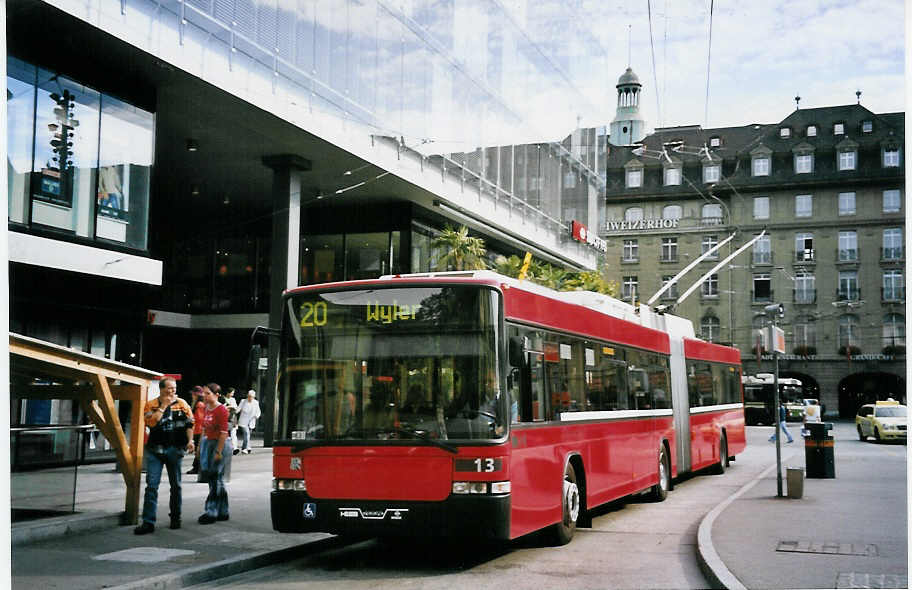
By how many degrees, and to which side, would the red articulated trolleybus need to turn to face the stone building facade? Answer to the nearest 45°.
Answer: approximately 180°

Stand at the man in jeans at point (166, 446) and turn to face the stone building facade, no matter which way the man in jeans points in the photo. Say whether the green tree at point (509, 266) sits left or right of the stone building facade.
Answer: left

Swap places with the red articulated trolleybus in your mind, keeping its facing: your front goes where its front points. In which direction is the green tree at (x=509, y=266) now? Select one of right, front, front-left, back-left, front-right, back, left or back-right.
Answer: back-right

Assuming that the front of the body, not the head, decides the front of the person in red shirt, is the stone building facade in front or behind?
behind

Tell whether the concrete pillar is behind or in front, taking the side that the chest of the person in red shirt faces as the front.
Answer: behind

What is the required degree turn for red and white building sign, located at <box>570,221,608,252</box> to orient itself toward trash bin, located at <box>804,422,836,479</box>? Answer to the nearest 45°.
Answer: approximately 45° to its right

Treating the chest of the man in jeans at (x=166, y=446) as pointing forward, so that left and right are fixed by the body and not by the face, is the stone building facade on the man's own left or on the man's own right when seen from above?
on the man's own left

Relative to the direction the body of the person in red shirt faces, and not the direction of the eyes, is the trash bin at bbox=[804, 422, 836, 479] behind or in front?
behind

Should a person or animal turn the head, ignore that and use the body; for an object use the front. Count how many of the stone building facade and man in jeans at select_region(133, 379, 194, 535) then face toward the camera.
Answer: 2
